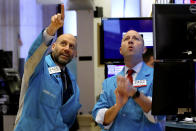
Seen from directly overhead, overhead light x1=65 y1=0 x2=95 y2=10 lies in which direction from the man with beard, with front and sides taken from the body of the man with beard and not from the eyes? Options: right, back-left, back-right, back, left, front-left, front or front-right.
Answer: back-left

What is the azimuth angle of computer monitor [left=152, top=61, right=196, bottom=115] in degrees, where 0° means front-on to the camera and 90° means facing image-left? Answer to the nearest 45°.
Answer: approximately 0°

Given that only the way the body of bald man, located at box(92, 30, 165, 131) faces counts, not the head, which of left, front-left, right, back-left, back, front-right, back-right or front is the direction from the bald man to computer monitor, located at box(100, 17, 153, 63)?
back

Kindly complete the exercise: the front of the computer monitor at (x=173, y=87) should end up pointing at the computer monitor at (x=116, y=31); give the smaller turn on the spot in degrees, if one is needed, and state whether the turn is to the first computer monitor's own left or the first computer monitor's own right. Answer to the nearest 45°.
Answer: approximately 180°

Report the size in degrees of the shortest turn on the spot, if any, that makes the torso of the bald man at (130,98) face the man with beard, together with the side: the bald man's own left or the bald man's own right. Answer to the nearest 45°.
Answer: approximately 90° to the bald man's own right

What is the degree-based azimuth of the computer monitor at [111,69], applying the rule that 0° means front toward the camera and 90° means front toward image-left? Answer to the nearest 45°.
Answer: approximately 0°

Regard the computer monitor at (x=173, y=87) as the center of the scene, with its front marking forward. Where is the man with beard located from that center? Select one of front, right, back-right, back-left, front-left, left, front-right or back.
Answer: right

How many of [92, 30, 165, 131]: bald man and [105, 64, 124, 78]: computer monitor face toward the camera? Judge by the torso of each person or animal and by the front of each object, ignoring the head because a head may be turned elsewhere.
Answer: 2
